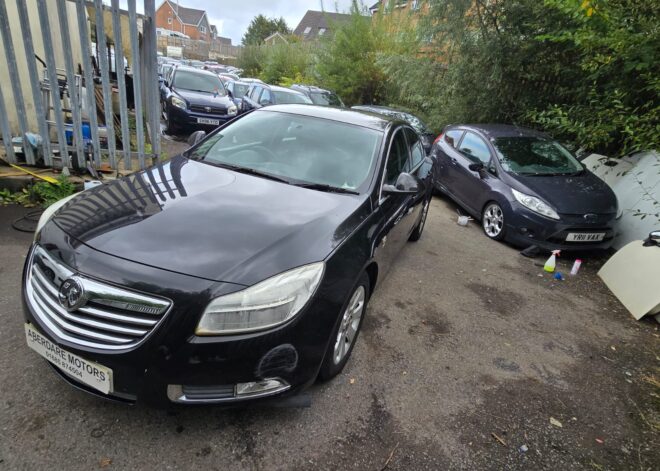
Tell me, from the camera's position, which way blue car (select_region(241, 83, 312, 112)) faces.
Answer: facing the viewer and to the right of the viewer

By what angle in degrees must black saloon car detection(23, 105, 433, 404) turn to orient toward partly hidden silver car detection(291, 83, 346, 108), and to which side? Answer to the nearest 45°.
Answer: approximately 135° to its right

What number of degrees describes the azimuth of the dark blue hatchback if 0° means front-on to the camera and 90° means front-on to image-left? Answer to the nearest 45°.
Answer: approximately 315°

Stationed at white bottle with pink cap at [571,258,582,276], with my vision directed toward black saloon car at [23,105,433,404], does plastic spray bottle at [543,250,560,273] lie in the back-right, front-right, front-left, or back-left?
front-right

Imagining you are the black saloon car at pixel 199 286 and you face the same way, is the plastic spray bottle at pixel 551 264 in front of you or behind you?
behind

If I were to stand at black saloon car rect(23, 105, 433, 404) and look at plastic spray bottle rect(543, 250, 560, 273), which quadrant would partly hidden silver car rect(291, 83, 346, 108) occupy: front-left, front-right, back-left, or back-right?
front-left

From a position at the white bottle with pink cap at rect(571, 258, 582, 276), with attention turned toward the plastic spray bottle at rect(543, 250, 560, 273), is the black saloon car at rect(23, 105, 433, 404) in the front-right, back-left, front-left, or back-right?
front-left

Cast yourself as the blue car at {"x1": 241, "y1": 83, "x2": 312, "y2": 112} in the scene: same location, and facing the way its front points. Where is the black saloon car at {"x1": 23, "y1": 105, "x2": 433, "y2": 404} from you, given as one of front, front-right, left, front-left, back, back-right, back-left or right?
front-right

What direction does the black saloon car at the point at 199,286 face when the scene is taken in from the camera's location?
facing the viewer and to the left of the viewer

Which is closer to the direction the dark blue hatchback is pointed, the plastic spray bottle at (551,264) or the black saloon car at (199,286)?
the plastic spray bottle

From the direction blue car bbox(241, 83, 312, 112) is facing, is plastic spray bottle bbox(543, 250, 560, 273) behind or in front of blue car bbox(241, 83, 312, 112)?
in front

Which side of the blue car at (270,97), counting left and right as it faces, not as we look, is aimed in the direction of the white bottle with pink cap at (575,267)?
front

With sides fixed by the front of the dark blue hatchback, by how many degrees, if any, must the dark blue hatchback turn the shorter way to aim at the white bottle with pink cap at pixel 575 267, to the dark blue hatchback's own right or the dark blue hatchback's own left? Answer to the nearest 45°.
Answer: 0° — it already faces it

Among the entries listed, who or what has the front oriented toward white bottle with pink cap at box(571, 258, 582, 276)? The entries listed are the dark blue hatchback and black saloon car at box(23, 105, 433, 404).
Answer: the dark blue hatchback

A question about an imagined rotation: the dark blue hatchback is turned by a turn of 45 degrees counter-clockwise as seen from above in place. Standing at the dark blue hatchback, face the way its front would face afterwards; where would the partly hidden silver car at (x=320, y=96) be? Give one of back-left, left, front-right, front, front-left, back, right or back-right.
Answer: back-left
